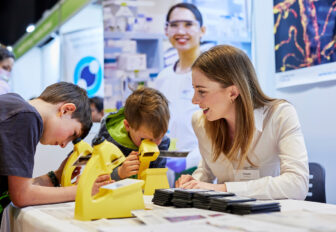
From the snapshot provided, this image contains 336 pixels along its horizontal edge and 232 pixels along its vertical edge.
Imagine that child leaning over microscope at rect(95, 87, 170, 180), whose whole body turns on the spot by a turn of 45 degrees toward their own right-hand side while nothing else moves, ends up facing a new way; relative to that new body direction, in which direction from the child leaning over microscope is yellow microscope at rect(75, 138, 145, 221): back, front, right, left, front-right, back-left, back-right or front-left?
front

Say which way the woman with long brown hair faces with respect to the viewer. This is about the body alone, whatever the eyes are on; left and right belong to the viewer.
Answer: facing the viewer and to the left of the viewer
